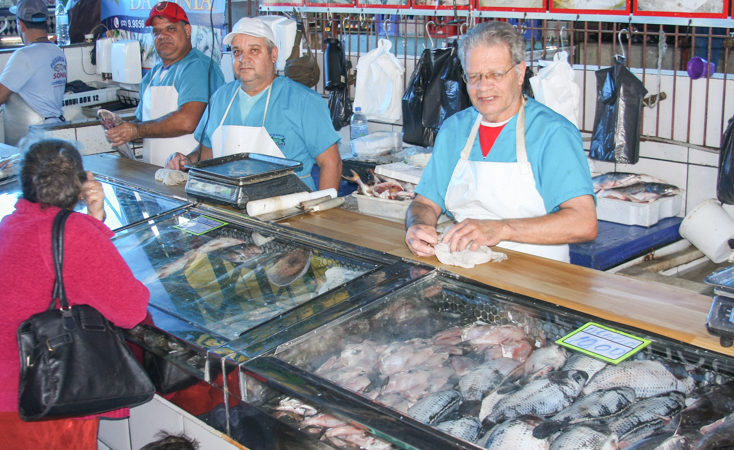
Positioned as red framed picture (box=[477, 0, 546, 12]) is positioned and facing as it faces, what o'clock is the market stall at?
The market stall is roughly at 12 o'clock from the red framed picture.

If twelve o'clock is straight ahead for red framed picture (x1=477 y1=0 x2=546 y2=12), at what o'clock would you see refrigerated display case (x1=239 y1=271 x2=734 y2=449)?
The refrigerated display case is roughly at 12 o'clock from the red framed picture.

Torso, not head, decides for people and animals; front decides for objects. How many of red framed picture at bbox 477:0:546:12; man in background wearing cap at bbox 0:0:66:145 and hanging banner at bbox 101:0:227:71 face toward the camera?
2

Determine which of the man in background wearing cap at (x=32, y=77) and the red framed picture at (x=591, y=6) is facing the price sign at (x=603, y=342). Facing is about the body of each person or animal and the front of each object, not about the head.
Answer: the red framed picture

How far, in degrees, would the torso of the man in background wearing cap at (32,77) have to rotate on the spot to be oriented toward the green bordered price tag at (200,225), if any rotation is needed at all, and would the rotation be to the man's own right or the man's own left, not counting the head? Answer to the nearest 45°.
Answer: approximately 135° to the man's own left

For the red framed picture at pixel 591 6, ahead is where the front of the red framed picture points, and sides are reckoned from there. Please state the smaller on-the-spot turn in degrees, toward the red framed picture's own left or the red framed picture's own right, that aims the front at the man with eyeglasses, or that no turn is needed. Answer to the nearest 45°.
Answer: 0° — it already faces them

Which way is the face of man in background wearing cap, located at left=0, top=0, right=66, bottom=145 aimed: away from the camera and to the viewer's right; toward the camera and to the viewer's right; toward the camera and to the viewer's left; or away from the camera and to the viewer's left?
away from the camera and to the viewer's left

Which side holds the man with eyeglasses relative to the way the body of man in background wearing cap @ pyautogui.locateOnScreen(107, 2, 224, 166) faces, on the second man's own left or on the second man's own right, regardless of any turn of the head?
on the second man's own left

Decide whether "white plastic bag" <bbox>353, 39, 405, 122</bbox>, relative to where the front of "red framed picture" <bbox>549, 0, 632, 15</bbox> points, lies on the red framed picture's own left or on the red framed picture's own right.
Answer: on the red framed picture's own right

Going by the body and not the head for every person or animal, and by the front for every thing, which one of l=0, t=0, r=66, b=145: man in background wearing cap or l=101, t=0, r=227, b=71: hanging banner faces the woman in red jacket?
the hanging banner

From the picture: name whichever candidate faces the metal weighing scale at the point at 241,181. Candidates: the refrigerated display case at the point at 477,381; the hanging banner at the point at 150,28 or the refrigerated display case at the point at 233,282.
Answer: the hanging banner
